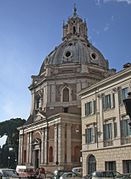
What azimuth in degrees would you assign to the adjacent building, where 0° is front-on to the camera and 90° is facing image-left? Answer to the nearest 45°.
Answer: approximately 45°

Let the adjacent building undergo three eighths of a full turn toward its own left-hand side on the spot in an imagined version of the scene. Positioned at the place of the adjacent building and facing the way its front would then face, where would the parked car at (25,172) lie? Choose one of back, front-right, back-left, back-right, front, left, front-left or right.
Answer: back-left
